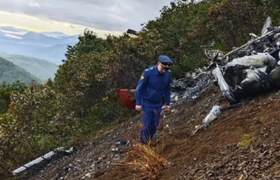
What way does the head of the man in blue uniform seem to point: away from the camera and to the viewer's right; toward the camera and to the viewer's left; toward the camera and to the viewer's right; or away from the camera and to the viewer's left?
toward the camera and to the viewer's right

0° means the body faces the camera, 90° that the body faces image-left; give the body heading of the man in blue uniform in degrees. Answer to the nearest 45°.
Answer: approximately 315°

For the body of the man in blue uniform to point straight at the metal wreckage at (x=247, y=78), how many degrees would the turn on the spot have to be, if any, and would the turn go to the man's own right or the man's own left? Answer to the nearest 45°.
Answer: approximately 45° to the man's own left

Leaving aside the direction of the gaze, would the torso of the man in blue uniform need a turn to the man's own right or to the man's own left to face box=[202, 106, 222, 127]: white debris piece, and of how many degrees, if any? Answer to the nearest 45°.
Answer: approximately 45° to the man's own left

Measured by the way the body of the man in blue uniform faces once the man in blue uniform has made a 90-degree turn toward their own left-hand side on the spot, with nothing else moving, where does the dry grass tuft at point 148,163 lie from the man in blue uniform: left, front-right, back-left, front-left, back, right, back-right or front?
back-right
